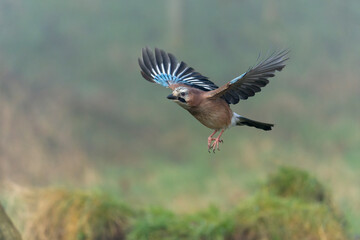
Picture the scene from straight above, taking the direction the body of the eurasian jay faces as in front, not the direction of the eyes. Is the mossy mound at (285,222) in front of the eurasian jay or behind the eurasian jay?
behind

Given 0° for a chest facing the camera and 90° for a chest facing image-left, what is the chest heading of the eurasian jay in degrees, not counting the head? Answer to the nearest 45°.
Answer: approximately 45°
